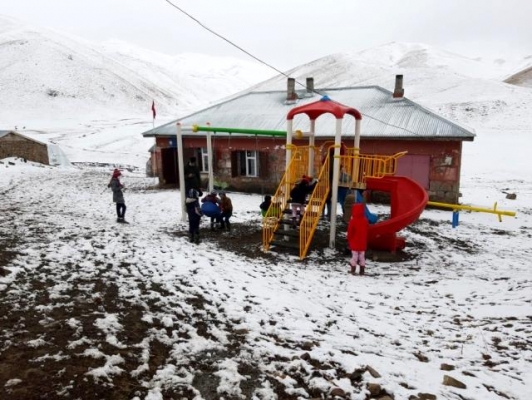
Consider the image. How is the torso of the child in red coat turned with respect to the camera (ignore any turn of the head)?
away from the camera

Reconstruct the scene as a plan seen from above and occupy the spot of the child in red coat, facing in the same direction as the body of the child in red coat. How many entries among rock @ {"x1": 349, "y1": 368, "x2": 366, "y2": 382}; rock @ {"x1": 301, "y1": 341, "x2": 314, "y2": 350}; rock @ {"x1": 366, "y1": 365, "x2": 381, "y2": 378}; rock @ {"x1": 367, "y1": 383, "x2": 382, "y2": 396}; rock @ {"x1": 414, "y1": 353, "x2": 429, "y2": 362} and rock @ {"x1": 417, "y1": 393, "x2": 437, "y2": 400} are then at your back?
6

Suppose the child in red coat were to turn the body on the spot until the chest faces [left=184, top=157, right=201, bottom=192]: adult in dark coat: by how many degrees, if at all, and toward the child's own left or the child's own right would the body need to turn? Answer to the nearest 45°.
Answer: approximately 45° to the child's own left

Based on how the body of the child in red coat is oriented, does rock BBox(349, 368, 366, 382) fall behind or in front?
behind

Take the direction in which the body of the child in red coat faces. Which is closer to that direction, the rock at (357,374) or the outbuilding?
the outbuilding

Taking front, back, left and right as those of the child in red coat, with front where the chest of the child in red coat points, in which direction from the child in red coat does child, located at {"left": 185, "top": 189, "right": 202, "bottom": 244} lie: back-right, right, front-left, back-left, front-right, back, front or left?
left

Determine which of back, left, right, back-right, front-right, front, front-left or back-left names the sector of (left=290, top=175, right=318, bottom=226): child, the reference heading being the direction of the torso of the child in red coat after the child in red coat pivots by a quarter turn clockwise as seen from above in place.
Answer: back-left

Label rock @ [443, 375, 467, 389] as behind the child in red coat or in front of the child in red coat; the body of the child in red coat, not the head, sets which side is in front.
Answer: behind

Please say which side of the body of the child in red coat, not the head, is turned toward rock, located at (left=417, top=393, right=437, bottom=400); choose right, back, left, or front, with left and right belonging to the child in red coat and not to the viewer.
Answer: back

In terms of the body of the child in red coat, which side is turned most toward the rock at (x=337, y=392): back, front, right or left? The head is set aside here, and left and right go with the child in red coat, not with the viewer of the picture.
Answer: back

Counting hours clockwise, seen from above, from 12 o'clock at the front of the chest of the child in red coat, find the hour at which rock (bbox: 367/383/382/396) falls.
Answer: The rock is roughly at 6 o'clock from the child in red coat.

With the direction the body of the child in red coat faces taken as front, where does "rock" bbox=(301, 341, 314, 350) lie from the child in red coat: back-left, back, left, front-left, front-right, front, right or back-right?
back

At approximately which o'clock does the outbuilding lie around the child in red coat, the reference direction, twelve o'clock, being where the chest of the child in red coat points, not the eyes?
The outbuilding is roughly at 10 o'clock from the child in red coat.

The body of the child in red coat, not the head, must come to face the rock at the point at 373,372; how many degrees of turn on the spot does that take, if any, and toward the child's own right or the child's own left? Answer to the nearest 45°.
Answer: approximately 180°

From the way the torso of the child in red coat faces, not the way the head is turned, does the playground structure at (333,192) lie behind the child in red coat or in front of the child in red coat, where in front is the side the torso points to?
in front

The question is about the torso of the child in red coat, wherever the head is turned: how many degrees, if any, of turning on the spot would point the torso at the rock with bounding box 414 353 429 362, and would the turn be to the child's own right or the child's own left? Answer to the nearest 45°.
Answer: approximately 180°
